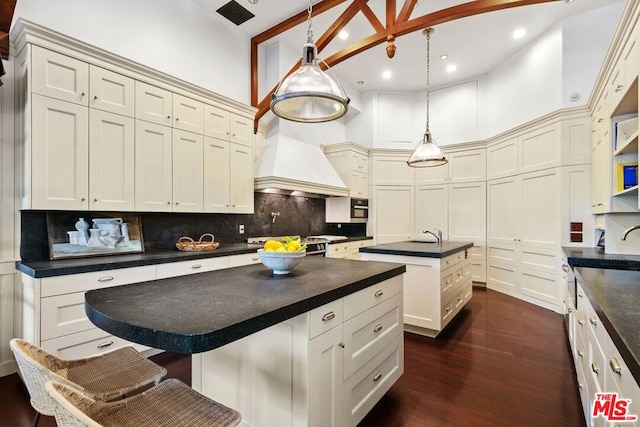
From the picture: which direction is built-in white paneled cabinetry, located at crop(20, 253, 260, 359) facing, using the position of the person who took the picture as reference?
facing the viewer and to the right of the viewer

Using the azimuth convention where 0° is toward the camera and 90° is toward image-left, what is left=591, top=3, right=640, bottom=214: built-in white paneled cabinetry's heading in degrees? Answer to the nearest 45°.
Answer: approximately 90°

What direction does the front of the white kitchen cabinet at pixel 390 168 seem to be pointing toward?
toward the camera

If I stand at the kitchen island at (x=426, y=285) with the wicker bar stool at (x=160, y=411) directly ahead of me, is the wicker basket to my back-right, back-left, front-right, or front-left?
front-right

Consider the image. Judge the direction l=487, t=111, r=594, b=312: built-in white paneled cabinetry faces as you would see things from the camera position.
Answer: facing the viewer and to the left of the viewer

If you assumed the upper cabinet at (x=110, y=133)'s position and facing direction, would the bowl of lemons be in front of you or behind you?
in front

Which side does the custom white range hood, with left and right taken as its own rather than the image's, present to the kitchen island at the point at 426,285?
front

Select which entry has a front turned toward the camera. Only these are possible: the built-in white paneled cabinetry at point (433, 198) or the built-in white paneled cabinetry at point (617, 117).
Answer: the built-in white paneled cabinetry at point (433, 198)

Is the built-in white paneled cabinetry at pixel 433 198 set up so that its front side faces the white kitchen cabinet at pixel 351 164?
no

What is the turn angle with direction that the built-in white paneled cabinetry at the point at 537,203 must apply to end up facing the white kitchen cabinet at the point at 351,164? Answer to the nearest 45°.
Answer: approximately 45° to its right

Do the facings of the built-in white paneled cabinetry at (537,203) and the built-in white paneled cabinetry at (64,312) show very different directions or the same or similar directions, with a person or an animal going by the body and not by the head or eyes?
very different directions

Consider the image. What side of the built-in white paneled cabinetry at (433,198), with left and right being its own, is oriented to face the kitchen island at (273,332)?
front

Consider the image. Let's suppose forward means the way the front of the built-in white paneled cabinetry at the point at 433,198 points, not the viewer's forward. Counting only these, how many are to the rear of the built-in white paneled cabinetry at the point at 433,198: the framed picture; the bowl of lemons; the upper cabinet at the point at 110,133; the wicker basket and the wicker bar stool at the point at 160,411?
0

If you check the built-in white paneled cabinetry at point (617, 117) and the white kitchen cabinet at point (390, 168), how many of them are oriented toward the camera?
1

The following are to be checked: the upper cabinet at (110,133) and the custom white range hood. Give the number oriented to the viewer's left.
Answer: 0

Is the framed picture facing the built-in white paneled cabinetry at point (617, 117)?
yes

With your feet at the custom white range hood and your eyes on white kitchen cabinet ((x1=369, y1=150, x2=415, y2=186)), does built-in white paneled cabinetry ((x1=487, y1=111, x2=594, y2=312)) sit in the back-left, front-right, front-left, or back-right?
front-right

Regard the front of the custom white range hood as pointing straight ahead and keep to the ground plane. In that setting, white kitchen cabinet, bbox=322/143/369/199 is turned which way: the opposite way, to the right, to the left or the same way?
the same way
